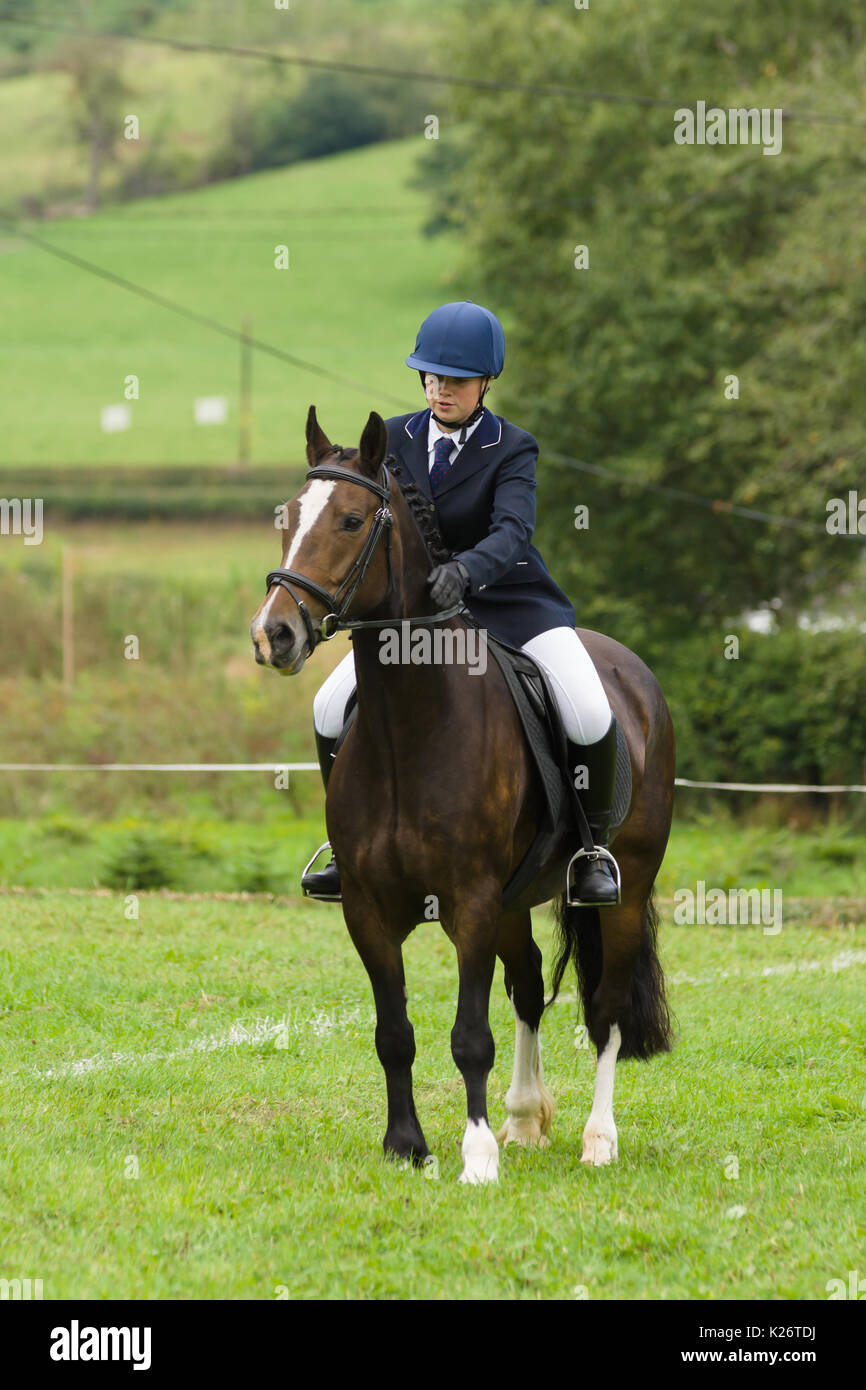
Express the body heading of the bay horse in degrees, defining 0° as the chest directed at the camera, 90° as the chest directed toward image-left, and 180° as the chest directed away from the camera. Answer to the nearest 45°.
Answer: approximately 45°
